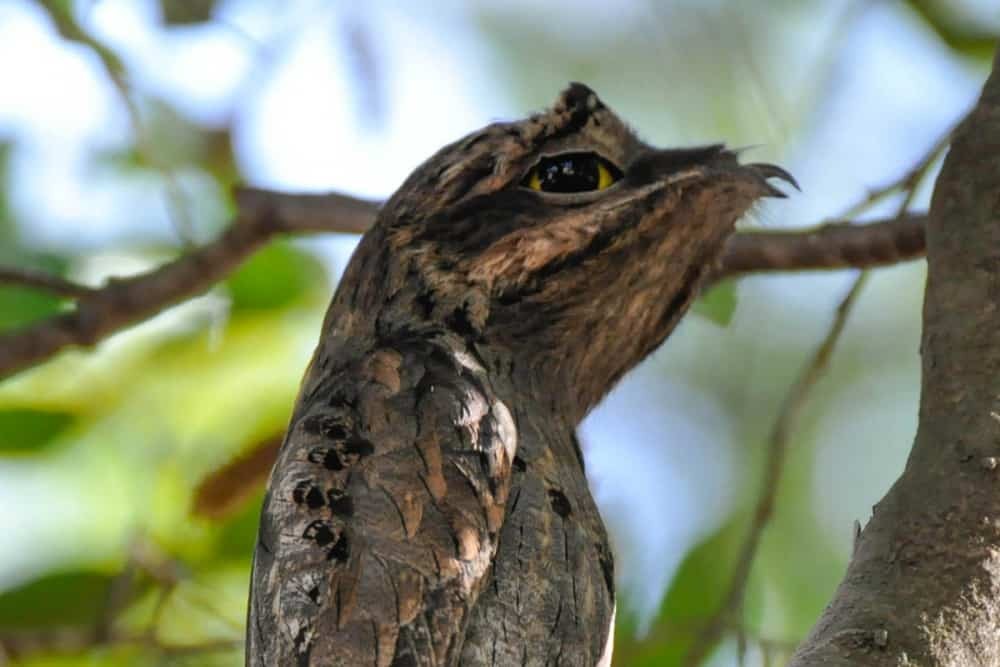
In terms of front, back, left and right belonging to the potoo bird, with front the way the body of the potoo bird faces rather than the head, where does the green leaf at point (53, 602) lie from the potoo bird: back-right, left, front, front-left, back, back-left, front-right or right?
back-left

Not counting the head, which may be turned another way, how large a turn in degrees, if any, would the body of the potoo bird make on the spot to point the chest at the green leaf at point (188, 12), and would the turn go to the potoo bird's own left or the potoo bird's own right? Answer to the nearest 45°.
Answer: approximately 135° to the potoo bird's own left

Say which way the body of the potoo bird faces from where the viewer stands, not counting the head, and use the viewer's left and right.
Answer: facing to the right of the viewer

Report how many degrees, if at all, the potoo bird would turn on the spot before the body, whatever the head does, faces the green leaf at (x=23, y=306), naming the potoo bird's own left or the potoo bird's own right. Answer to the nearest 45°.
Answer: approximately 135° to the potoo bird's own left

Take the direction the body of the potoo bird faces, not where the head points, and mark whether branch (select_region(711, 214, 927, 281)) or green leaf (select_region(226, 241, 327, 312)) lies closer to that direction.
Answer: the branch

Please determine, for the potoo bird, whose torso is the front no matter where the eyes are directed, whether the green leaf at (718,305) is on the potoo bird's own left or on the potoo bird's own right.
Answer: on the potoo bird's own left

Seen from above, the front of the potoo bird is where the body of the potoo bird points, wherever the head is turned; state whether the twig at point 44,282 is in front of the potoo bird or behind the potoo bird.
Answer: behind
